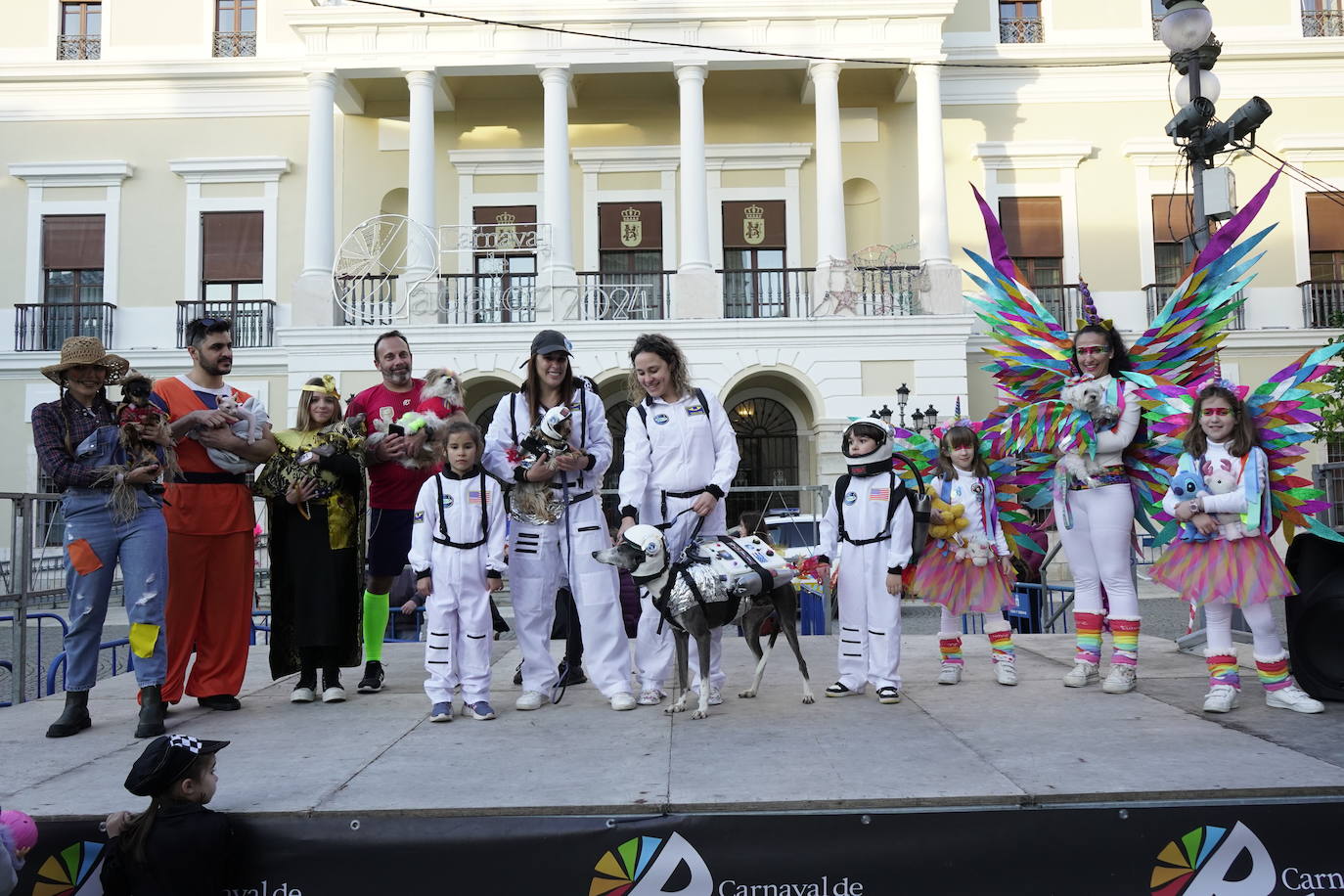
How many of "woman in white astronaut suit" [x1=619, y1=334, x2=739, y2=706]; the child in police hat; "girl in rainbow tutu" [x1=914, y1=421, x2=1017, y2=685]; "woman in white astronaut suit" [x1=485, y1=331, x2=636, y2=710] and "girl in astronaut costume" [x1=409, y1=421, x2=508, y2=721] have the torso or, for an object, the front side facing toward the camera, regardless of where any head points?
4

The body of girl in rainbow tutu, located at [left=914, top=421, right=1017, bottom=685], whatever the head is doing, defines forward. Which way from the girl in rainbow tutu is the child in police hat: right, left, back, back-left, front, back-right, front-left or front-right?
front-right

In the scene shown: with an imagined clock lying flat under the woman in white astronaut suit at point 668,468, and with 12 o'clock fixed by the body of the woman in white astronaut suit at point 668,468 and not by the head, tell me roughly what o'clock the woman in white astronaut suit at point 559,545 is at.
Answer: the woman in white astronaut suit at point 559,545 is roughly at 3 o'clock from the woman in white astronaut suit at point 668,468.

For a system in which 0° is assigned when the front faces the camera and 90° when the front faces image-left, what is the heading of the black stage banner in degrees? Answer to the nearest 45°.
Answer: approximately 0°

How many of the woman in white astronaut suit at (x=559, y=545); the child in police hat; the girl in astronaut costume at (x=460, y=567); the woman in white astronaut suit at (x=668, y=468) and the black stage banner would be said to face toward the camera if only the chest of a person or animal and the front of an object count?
4

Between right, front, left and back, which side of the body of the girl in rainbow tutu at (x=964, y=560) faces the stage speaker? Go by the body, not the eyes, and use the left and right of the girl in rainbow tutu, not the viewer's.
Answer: left

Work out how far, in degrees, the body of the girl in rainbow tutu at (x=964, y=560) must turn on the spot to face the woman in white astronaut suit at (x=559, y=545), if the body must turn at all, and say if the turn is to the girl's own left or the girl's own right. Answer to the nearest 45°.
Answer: approximately 45° to the girl's own right

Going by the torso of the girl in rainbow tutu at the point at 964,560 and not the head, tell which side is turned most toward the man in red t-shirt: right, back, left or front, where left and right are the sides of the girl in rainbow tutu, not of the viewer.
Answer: right

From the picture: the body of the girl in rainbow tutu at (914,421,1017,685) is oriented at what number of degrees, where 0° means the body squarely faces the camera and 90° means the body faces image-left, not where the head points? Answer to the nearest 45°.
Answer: approximately 0°
